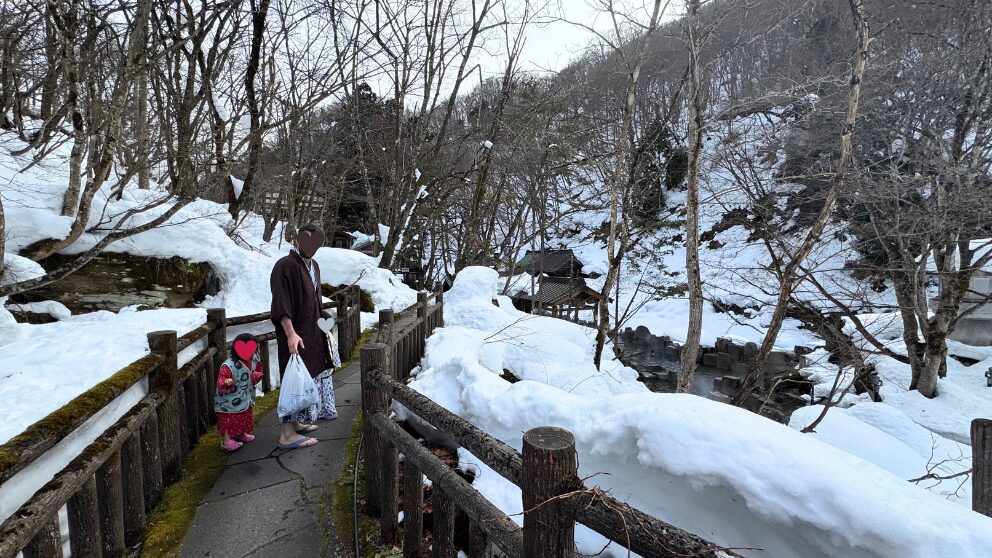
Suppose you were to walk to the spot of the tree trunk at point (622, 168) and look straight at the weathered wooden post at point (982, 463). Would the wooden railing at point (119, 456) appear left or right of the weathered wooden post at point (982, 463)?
right

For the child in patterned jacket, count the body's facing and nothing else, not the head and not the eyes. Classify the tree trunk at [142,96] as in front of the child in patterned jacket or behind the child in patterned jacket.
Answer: behind
